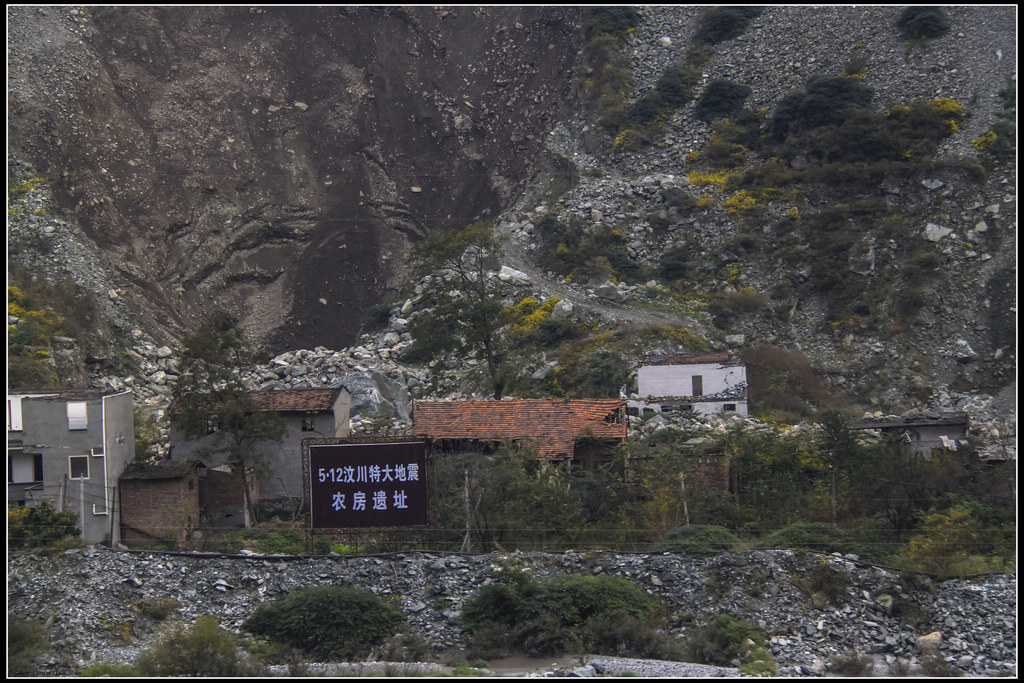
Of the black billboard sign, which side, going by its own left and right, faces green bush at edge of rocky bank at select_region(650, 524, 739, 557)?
left

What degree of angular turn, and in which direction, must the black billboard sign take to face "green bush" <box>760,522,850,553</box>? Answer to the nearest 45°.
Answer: approximately 90° to its left

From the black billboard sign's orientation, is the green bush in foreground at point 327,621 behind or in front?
in front

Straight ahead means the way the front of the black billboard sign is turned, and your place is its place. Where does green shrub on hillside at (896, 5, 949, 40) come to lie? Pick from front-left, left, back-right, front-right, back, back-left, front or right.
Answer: back-left

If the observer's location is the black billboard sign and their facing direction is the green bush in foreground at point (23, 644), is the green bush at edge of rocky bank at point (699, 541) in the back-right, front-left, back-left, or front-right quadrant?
back-left

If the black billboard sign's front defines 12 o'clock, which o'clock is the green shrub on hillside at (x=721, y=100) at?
The green shrub on hillside is roughly at 7 o'clock from the black billboard sign.

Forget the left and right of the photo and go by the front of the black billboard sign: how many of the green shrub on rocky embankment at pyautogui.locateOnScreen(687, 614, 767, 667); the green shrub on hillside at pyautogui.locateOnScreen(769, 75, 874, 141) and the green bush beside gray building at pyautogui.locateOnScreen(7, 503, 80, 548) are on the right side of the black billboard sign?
1

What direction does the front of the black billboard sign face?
toward the camera

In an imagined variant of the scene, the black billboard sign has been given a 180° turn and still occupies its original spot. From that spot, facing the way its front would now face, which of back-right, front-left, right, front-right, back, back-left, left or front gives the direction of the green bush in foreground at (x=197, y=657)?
back-left

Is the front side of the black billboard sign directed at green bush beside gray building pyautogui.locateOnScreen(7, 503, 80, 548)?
no

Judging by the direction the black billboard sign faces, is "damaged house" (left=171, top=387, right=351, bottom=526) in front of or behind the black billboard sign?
behind

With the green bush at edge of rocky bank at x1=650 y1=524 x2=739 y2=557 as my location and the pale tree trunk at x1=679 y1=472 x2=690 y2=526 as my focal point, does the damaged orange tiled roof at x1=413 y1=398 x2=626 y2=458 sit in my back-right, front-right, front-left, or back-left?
front-left

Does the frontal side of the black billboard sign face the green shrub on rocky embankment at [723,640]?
no

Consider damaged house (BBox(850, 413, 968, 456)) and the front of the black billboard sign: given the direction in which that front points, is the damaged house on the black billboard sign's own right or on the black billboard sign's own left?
on the black billboard sign's own left

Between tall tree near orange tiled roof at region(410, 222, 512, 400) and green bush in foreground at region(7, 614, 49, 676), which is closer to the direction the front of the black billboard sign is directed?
the green bush in foreground

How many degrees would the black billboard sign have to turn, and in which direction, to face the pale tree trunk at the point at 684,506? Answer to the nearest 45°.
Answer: approximately 90° to its left

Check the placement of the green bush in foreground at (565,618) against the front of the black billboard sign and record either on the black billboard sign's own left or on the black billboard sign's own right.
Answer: on the black billboard sign's own left
